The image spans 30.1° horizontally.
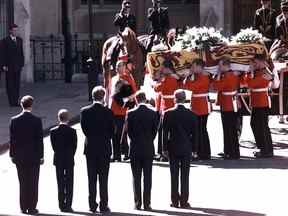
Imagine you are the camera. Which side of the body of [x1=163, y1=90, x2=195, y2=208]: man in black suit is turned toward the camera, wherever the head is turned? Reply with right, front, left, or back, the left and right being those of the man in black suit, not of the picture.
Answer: back

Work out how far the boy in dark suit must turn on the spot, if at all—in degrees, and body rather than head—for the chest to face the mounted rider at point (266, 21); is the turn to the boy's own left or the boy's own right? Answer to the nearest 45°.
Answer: approximately 45° to the boy's own right

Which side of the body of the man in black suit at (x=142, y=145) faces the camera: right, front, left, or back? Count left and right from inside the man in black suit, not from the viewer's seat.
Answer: back

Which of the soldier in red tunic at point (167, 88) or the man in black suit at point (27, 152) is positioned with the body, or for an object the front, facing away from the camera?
the man in black suit

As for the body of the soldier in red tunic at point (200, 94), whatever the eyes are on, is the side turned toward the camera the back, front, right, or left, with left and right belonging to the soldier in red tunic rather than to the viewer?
left

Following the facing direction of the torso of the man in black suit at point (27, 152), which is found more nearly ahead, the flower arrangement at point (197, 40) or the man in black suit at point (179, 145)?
the flower arrangement

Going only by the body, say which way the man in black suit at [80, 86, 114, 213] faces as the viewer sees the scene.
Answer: away from the camera

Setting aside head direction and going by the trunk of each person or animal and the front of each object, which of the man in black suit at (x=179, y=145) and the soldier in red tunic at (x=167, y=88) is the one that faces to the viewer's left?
the soldier in red tunic

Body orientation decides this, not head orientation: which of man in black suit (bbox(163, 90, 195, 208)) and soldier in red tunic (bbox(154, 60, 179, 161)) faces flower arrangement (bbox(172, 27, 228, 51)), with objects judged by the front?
the man in black suit

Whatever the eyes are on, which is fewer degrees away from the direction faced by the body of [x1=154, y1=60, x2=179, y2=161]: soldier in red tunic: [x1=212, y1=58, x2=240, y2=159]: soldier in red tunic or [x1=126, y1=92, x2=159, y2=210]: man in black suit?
the man in black suit

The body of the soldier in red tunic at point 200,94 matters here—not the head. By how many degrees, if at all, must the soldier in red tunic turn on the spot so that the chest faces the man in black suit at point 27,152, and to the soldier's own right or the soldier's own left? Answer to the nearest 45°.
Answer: approximately 45° to the soldier's own left

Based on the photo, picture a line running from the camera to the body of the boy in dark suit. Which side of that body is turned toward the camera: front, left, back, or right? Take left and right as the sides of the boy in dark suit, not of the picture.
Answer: back

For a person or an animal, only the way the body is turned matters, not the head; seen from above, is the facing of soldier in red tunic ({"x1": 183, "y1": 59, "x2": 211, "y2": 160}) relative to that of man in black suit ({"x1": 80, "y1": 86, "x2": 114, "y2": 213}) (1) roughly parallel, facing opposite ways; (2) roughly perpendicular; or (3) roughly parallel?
roughly perpendicular

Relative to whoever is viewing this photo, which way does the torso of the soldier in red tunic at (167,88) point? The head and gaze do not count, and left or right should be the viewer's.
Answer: facing to the left of the viewer

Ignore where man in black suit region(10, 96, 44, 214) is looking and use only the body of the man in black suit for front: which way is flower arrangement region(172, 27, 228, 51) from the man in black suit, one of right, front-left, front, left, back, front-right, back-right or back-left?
front-right
